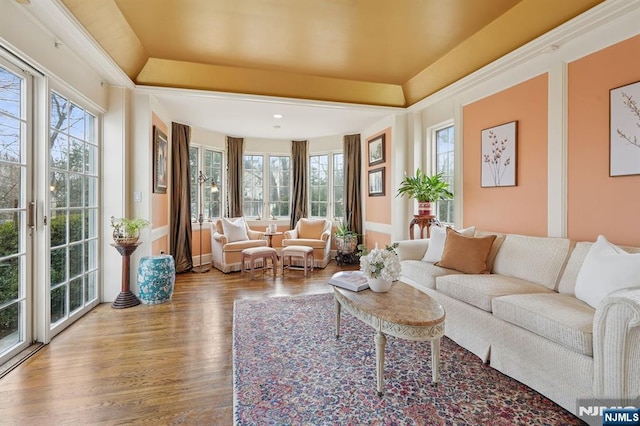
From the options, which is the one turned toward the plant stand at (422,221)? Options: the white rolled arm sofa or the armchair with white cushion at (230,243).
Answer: the armchair with white cushion

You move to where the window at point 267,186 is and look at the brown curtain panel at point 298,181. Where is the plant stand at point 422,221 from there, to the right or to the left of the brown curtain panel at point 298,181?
right

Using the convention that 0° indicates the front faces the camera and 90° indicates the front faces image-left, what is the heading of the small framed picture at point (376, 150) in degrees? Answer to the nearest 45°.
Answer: approximately 45°

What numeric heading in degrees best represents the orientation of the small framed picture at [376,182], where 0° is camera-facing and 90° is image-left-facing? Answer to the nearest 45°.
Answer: approximately 45°

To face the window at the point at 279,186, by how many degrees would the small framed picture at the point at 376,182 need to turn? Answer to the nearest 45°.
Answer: approximately 90° to its right
